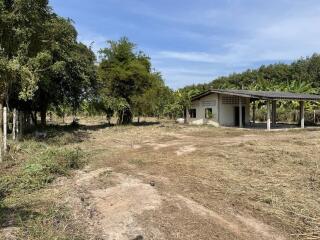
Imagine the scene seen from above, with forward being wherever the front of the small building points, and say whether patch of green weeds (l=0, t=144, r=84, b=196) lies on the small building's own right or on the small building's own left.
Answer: on the small building's own right

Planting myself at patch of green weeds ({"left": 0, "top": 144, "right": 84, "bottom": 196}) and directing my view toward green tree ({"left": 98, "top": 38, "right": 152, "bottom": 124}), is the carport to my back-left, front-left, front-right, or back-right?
front-right

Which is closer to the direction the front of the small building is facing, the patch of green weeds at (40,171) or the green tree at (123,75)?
the patch of green weeds

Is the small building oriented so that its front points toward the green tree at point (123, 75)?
no
